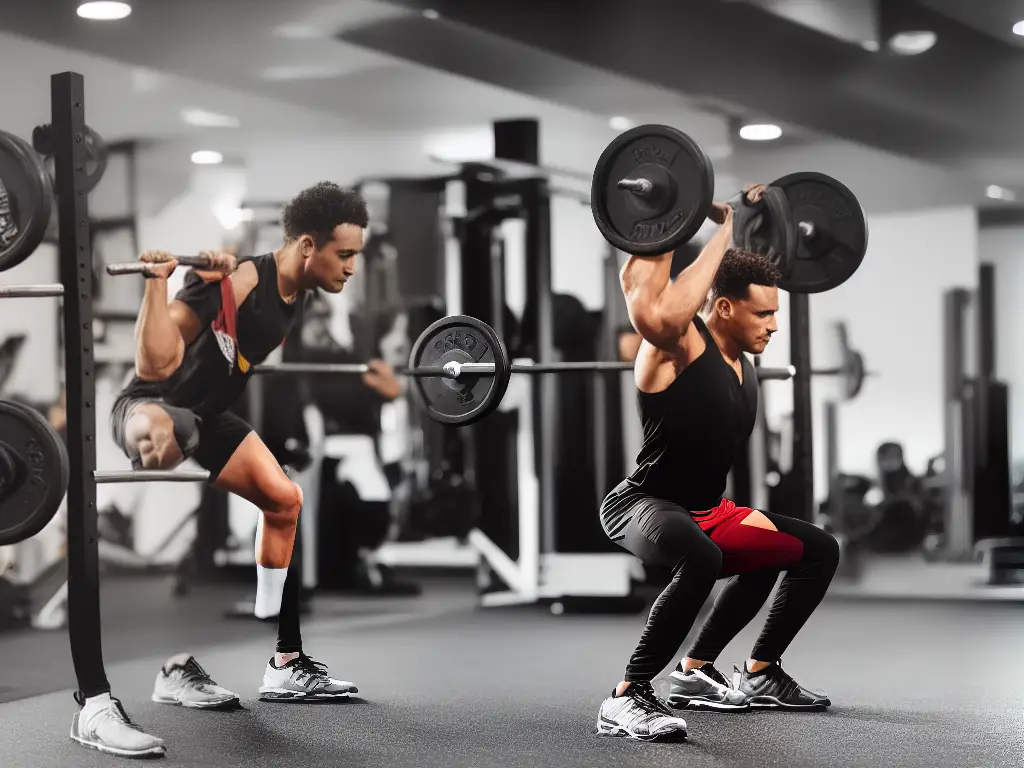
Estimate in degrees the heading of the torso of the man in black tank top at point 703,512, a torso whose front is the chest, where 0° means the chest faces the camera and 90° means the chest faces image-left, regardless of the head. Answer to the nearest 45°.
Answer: approximately 315°

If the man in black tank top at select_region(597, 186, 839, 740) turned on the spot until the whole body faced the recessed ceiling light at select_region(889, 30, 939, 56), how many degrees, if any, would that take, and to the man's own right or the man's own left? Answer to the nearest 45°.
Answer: approximately 135° to the man's own left

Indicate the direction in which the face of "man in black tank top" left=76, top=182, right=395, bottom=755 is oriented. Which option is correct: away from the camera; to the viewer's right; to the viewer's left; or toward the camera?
to the viewer's right

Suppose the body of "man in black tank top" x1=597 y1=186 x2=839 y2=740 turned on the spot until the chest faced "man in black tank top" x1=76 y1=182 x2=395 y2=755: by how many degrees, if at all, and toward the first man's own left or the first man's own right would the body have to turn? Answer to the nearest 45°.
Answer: approximately 135° to the first man's own right

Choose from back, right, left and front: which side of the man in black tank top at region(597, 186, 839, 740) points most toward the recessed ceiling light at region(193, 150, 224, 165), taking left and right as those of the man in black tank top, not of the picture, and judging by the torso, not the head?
back

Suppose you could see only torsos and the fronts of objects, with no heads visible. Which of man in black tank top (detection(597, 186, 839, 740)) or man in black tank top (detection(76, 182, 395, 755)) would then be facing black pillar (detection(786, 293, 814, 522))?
man in black tank top (detection(76, 182, 395, 755))

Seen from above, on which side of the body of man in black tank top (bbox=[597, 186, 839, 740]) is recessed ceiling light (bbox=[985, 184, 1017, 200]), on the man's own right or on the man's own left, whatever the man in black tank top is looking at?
on the man's own left

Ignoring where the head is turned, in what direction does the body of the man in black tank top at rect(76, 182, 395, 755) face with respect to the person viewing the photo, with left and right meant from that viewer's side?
facing to the right of the viewer

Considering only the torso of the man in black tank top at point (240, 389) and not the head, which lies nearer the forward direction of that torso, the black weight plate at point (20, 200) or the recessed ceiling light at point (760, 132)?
the recessed ceiling light

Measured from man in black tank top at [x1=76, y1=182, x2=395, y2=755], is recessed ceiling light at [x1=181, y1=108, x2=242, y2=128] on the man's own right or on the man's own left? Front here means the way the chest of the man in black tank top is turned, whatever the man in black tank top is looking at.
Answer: on the man's own left

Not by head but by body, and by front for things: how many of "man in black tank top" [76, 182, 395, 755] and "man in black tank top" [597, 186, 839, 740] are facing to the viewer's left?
0

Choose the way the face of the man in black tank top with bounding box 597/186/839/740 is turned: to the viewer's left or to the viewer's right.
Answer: to the viewer's right

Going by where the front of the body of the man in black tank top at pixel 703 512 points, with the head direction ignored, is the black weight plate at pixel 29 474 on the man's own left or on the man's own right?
on the man's own right
